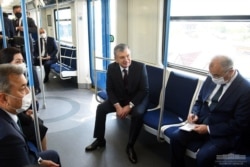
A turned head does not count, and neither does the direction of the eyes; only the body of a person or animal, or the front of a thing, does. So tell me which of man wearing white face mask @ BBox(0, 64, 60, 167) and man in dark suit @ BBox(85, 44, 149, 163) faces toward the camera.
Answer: the man in dark suit

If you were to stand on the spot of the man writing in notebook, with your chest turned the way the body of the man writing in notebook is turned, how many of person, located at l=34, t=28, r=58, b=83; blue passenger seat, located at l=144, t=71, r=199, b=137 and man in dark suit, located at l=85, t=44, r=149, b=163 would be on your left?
0

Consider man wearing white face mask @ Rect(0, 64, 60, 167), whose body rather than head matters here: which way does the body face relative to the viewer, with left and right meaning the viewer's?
facing to the right of the viewer

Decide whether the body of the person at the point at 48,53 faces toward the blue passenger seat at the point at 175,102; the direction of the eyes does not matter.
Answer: no

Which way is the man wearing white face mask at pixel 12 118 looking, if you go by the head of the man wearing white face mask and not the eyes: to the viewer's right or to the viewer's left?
to the viewer's right

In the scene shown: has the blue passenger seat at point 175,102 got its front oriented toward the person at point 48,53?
no

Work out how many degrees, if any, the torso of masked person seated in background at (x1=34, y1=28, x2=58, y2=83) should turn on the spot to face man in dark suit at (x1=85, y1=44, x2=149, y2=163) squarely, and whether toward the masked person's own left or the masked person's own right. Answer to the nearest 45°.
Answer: approximately 45° to the masked person's own left

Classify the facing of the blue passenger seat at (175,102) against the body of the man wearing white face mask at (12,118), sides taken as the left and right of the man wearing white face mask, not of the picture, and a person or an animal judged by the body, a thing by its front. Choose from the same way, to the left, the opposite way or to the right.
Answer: the opposite way

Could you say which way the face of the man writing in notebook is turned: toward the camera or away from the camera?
toward the camera

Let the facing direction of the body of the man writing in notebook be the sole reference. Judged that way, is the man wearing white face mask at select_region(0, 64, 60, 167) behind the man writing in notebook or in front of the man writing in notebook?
in front

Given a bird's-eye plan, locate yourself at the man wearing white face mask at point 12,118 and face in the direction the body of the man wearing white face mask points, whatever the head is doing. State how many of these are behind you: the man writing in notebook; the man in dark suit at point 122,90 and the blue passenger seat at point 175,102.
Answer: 0

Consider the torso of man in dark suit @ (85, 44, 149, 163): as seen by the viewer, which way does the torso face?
toward the camera

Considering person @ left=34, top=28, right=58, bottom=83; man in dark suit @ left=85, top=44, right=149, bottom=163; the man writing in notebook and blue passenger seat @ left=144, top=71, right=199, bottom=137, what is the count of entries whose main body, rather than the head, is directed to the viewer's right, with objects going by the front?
0
